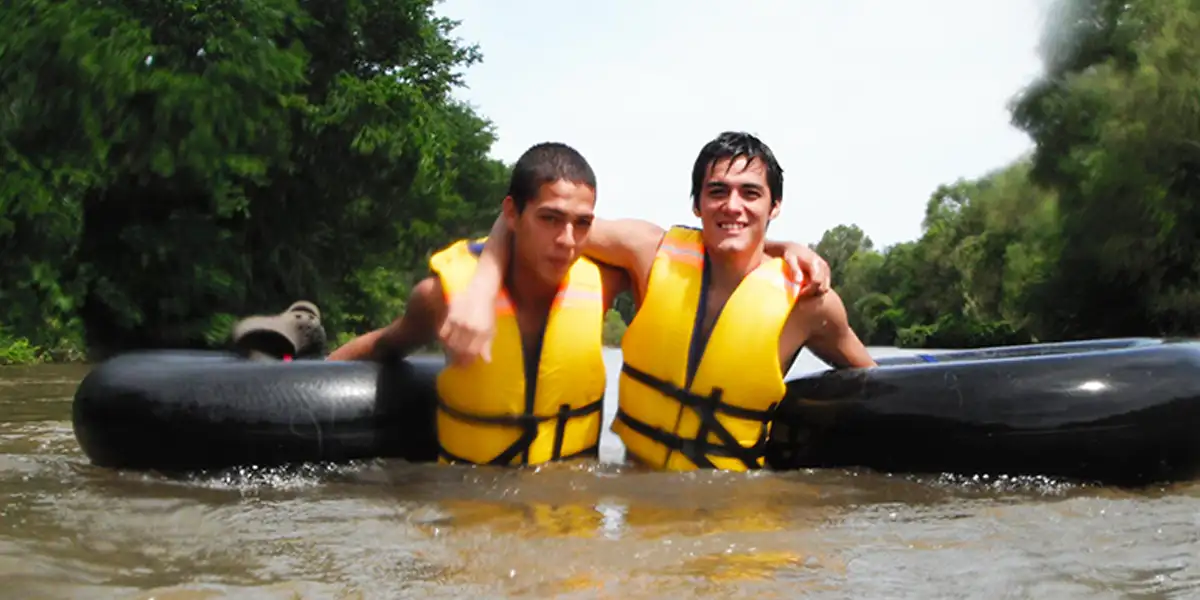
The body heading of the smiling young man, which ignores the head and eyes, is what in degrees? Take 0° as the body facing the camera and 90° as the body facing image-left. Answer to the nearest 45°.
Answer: approximately 0°

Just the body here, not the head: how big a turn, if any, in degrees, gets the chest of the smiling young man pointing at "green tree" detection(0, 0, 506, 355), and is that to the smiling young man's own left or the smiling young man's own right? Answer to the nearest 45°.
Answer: approximately 135° to the smiling young man's own right

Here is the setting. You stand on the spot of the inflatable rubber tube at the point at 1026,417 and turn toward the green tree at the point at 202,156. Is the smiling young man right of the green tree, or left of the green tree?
left

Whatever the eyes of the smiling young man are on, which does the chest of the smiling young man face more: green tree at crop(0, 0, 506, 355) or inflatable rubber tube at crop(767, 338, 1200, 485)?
the inflatable rubber tube

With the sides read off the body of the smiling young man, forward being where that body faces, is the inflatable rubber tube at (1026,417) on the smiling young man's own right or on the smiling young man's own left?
on the smiling young man's own left
